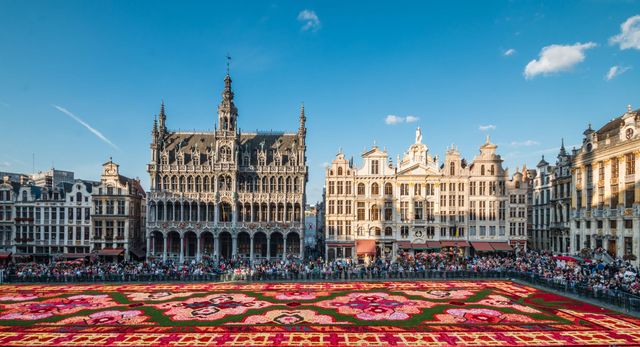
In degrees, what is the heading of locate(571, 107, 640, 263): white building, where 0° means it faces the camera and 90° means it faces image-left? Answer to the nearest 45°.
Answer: approximately 45°
